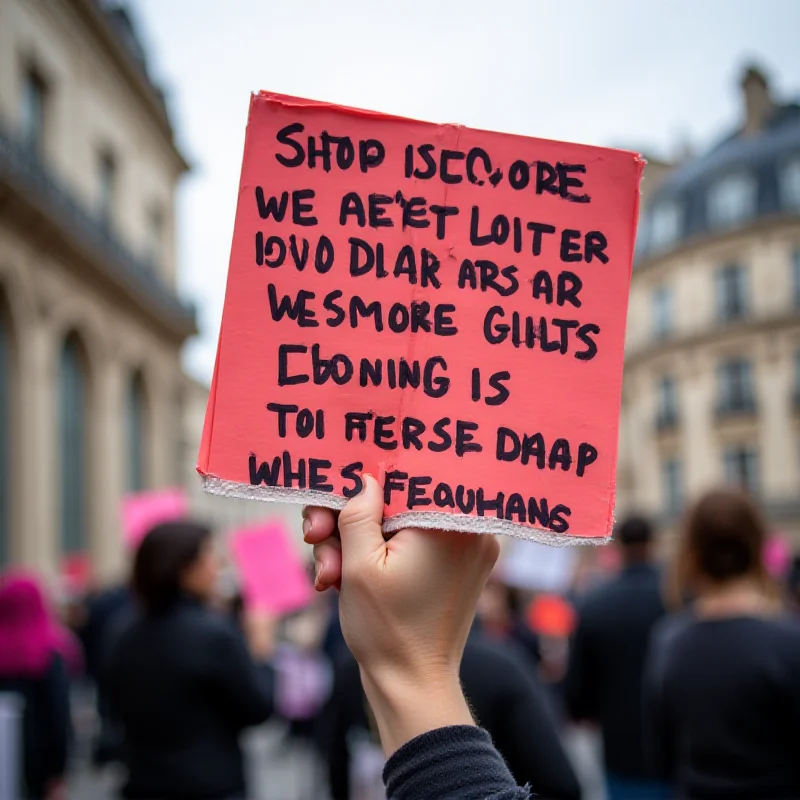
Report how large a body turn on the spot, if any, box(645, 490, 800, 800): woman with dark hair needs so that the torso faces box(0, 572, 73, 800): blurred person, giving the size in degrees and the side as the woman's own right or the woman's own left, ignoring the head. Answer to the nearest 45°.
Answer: approximately 45° to the woman's own left

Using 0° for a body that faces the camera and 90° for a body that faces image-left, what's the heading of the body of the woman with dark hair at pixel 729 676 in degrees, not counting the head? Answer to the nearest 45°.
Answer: approximately 180°

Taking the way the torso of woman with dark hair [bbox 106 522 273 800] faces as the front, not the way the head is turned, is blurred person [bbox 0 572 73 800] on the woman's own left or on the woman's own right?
on the woman's own left

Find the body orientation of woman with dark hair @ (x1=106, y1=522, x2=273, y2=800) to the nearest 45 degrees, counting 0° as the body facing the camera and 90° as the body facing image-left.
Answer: approximately 225°

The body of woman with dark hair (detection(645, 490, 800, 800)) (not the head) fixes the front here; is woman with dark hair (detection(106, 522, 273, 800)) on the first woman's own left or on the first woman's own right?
on the first woman's own left

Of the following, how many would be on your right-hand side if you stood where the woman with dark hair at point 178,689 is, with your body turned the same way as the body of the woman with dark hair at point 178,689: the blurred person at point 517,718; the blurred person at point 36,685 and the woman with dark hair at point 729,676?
2

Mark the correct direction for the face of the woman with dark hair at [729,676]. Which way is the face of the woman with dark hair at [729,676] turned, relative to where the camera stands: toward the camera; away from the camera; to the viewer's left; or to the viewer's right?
away from the camera

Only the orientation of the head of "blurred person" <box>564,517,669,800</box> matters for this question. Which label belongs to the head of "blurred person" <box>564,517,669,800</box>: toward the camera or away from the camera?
away from the camera

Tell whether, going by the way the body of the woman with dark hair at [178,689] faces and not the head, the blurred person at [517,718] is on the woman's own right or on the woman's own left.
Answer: on the woman's own right

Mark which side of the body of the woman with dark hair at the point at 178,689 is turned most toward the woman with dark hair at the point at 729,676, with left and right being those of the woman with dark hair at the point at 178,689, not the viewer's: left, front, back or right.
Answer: right

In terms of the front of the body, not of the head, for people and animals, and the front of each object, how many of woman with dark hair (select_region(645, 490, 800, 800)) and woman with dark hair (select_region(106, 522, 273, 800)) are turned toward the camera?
0
